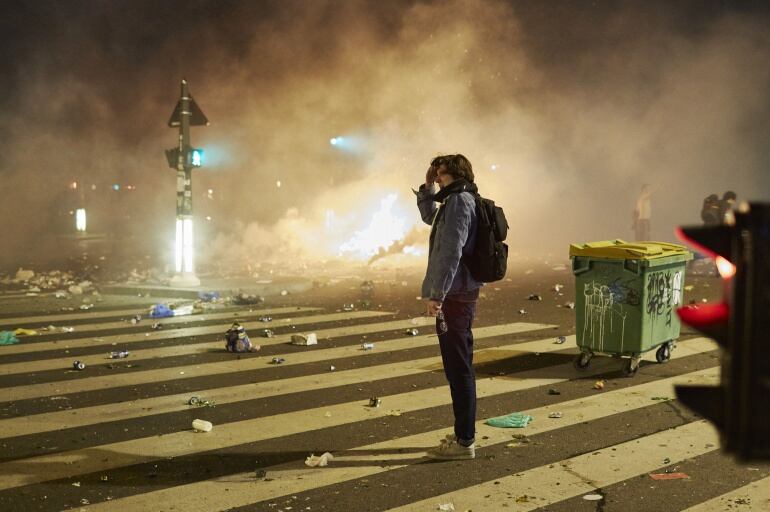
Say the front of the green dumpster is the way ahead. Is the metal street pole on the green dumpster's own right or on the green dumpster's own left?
on the green dumpster's own right

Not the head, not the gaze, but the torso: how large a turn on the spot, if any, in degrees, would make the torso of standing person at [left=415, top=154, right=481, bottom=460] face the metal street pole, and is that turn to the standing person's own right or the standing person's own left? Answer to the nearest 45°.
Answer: approximately 45° to the standing person's own right

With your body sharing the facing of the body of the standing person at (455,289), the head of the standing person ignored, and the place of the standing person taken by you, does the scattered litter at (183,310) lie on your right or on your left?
on your right

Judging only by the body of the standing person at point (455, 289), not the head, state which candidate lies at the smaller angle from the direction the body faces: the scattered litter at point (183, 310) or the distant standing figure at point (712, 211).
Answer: the scattered litter

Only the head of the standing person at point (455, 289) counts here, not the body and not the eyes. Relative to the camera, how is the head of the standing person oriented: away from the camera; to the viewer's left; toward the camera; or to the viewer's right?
to the viewer's left

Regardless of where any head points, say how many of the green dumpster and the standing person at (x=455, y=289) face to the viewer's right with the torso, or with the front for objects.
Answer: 0

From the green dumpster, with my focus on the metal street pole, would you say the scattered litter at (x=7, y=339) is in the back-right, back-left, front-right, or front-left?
front-left

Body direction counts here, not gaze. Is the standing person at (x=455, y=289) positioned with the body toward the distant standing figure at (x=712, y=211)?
no

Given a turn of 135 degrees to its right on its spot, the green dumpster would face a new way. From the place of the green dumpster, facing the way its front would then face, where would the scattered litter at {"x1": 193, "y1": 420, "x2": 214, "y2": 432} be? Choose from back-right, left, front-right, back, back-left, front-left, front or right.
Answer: back-left

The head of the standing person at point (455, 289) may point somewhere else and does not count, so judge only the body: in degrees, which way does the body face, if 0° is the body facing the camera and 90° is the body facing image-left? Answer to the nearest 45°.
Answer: approximately 90°

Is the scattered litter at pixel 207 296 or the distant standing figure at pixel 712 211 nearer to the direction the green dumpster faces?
the scattered litter

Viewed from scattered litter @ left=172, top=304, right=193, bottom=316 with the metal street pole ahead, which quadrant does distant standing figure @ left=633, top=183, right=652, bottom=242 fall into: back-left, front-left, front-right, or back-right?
front-right

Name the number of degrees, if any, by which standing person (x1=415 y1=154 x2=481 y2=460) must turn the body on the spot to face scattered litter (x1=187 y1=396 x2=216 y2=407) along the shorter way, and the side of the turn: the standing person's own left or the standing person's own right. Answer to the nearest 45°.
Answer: approximately 45° to the standing person's own right

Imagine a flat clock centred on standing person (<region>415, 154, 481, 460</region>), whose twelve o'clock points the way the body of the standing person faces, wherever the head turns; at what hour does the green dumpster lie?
The green dumpster is roughly at 4 o'clock from the standing person.

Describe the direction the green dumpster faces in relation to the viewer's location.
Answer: facing the viewer and to the left of the viewer
